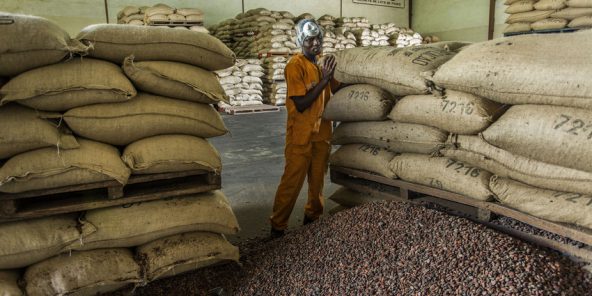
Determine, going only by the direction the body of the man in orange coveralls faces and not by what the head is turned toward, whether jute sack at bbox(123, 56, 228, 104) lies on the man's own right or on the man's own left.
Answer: on the man's own right

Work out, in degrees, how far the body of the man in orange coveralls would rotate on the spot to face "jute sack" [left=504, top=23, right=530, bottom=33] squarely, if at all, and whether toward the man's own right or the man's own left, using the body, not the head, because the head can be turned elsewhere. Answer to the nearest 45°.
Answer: approximately 90° to the man's own left

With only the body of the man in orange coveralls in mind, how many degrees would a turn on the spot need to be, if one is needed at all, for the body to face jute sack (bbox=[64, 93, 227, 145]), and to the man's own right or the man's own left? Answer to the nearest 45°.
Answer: approximately 90° to the man's own right

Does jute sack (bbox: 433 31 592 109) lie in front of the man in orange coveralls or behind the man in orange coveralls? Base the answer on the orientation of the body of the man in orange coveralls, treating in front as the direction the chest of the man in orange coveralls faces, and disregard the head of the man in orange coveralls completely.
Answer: in front

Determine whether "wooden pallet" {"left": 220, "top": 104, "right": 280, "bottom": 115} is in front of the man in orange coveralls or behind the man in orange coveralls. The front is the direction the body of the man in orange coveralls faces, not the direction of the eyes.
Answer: behind

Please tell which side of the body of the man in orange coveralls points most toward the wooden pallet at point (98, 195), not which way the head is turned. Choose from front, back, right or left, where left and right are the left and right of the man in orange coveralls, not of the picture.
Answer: right

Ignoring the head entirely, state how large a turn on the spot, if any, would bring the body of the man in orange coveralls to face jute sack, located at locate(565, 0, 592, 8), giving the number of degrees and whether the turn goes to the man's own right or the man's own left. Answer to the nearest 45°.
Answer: approximately 90° to the man's own left

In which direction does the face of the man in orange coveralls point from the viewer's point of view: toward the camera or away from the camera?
toward the camera

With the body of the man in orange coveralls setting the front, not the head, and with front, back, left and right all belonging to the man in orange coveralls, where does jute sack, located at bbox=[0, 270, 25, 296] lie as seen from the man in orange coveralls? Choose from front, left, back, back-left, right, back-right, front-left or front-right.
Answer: right

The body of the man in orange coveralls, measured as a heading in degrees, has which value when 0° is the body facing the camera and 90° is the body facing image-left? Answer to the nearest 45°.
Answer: approximately 315°

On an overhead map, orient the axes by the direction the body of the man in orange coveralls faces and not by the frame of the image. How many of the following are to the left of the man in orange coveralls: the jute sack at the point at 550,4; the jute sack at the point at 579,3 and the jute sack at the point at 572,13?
3

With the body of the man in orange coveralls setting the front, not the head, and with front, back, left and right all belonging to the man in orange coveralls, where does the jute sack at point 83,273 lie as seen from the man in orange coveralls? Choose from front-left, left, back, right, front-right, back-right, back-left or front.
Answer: right

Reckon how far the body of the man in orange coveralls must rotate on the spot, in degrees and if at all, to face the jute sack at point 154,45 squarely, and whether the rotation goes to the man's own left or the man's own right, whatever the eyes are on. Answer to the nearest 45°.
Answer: approximately 90° to the man's own right

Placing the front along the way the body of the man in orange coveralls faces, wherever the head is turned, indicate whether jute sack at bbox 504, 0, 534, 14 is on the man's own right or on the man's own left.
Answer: on the man's own left
